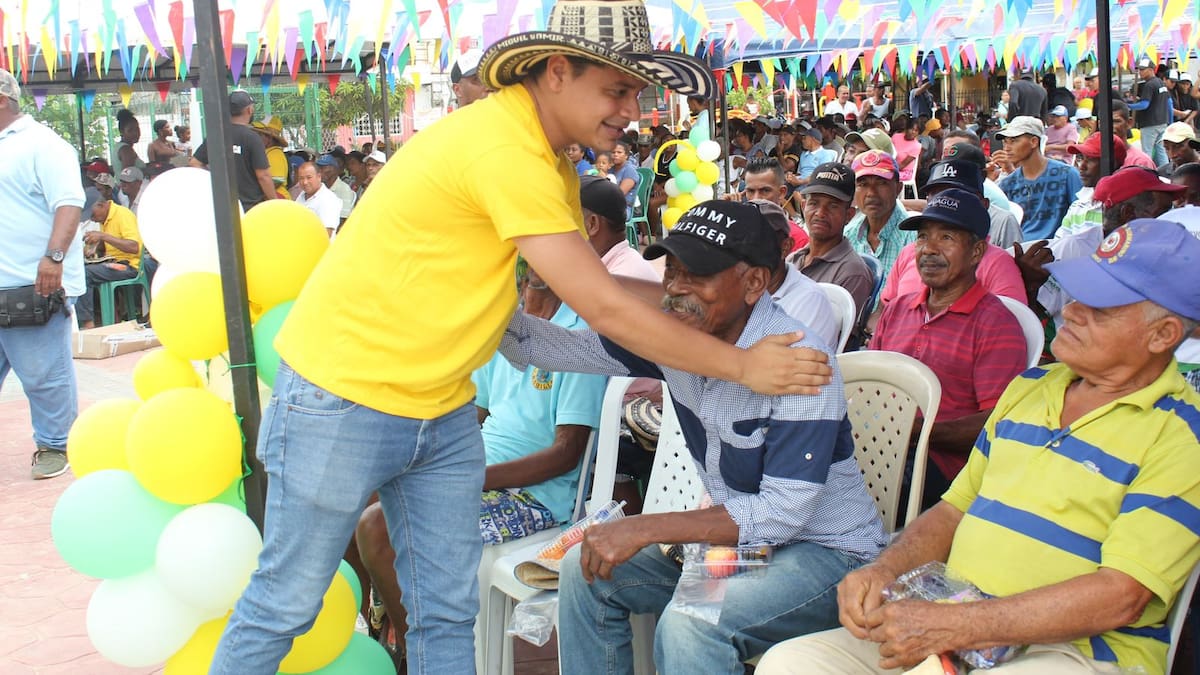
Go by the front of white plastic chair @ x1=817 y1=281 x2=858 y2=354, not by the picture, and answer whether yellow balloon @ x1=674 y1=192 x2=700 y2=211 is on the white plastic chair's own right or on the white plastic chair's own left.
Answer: on the white plastic chair's own right

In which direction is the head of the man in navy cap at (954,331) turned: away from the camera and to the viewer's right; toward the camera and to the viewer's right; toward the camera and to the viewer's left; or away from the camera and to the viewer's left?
toward the camera and to the viewer's left

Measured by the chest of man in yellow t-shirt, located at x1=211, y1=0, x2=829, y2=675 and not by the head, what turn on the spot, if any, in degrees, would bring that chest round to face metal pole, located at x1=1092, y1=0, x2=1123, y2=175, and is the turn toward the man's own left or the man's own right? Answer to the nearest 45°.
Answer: approximately 45° to the man's own left

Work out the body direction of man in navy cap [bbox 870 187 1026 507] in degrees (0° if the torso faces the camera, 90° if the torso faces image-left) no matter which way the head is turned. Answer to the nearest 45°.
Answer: approximately 45°

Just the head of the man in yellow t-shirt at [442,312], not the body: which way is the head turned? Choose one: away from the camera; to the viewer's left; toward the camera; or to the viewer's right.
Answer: to the viewer's right

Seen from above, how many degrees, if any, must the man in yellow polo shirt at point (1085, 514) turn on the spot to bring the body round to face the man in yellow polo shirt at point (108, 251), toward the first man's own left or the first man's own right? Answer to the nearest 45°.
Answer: approximately 90° to the first man's own right

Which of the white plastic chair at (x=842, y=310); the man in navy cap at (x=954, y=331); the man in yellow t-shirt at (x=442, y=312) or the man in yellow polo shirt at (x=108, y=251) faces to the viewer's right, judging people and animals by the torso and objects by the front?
the man in yellow t-shirt at (x=442, y=312)

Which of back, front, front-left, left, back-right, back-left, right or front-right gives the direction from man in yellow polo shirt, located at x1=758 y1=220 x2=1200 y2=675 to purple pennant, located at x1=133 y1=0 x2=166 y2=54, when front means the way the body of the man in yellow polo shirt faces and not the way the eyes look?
right

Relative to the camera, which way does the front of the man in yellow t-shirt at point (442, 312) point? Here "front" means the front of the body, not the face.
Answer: to the viewer's right

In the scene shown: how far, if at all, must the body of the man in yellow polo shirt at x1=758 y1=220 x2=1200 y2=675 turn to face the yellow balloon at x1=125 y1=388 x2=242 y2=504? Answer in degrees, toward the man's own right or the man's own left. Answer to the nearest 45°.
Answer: approximately 45° to the man's own right

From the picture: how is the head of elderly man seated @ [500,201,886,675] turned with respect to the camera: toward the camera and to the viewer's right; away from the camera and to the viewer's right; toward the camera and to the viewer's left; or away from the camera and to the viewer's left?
toward the camera and to the viewer's left
